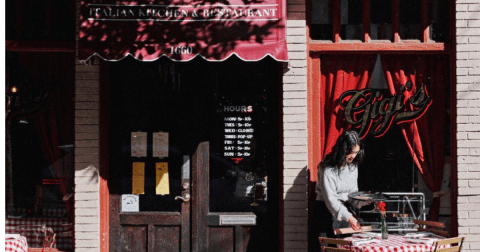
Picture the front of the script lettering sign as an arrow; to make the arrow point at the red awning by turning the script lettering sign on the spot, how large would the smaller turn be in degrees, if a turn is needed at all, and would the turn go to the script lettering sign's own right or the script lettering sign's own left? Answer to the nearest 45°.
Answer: approximately 45° to the script lettering sign's own right

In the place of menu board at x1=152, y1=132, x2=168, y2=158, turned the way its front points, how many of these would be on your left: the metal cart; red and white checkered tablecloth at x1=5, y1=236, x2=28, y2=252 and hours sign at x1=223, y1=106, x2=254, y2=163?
2

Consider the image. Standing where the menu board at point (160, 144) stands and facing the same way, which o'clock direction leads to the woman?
The woman is roughly at 10 o'clock from the menu board.

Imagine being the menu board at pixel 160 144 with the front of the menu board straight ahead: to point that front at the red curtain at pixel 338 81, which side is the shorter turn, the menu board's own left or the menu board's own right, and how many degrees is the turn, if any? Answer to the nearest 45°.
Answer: approximately 90° to the menu board's own left

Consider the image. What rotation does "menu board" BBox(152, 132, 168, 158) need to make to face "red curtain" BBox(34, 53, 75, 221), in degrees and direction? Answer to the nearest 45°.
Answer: approximately 90° to its right

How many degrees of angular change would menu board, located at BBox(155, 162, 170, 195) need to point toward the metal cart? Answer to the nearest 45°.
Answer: approximately 90° to its left

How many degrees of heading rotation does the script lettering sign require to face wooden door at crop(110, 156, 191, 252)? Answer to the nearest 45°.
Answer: approximately 90° to its right

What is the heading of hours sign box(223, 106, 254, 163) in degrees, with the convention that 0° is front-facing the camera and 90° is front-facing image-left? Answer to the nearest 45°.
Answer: approximately 0°

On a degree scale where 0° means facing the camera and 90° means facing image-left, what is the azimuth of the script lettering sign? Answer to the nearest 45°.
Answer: approximately 0°

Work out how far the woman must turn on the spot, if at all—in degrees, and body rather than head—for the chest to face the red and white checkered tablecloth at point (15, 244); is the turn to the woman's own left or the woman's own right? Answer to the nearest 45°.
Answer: approximately 135° to the woman's own right

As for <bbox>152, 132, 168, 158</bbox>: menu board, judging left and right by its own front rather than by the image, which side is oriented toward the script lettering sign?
left
